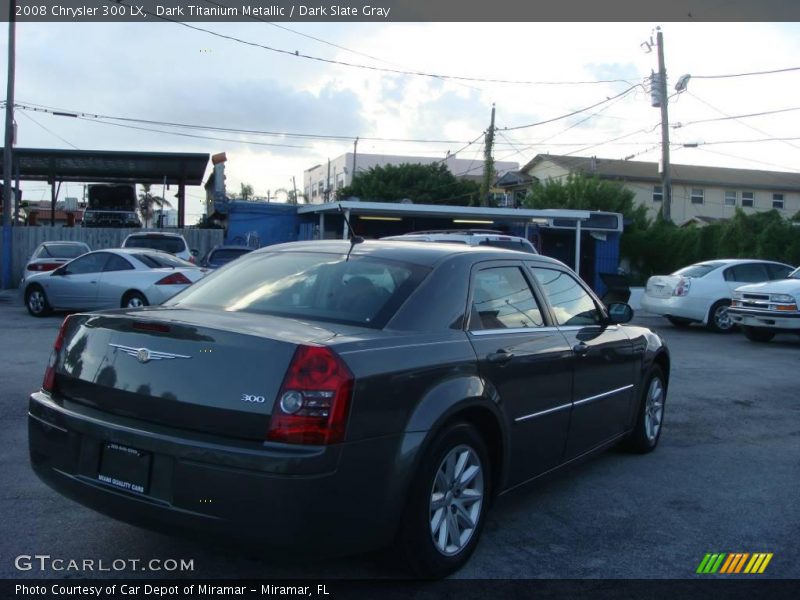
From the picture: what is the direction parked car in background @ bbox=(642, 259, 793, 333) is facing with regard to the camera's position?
facing away from the viewer and to the right of the viewer

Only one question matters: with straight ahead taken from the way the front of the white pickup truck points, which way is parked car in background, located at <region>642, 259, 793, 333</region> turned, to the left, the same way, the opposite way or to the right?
the opposite way

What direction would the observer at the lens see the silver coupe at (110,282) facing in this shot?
facing away from the viewer and to the left of the viewer

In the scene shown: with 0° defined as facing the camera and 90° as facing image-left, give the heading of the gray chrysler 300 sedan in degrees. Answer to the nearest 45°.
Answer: approximately 225°
